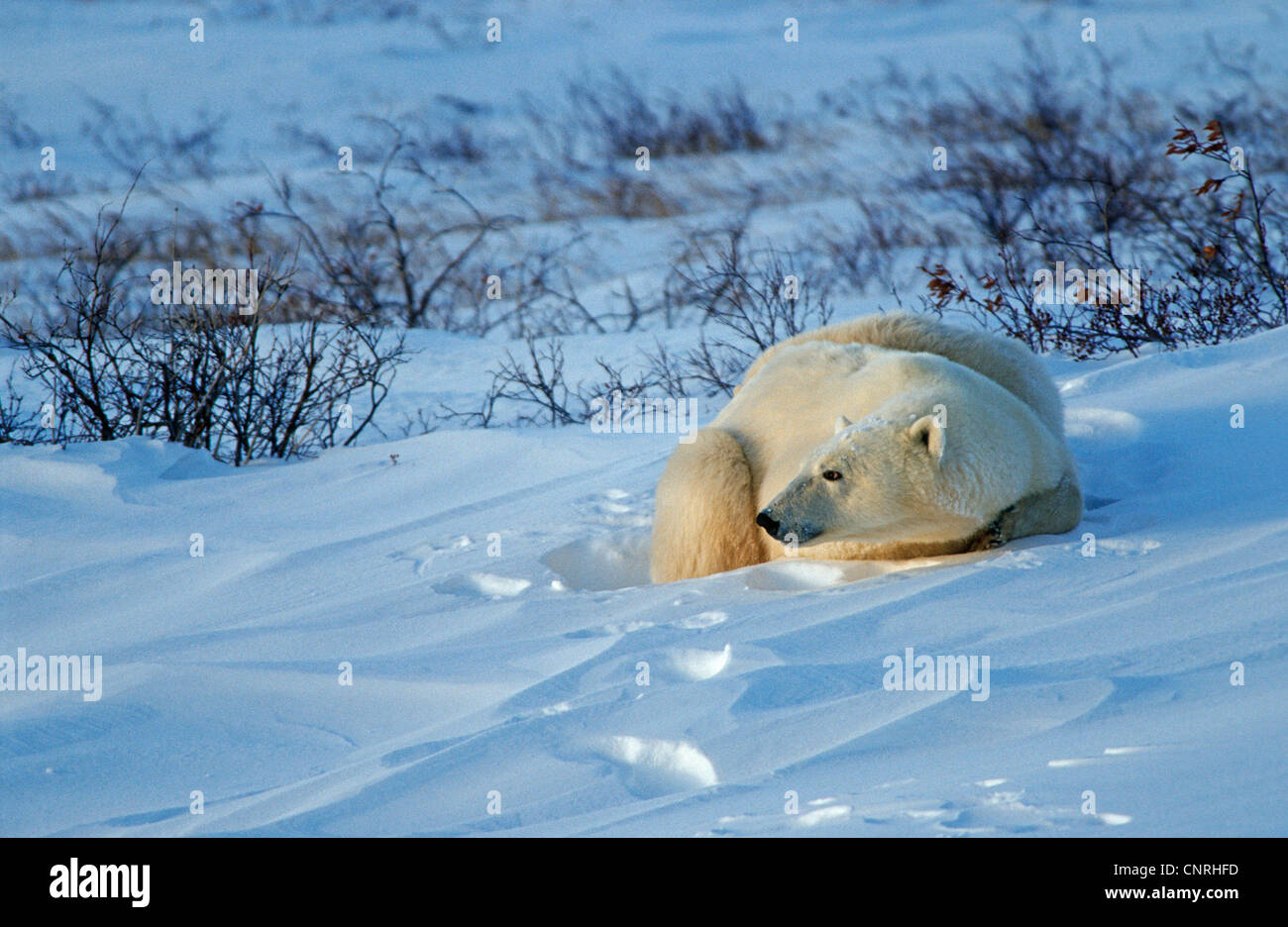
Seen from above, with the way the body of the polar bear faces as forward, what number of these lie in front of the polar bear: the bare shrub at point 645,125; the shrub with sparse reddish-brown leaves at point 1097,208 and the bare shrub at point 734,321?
0

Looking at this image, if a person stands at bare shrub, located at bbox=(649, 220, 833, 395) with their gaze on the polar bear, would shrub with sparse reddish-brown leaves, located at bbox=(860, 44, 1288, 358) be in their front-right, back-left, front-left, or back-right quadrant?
back-left

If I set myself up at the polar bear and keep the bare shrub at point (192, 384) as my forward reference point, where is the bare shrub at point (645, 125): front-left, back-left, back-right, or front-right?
front-right

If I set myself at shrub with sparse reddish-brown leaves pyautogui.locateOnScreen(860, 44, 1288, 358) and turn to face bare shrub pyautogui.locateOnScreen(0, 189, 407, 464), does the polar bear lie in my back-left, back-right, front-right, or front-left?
front-left

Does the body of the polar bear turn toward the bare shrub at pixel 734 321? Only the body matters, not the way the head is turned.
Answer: no

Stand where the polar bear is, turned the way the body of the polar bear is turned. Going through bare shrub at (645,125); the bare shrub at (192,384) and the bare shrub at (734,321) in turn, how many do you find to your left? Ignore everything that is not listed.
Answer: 0

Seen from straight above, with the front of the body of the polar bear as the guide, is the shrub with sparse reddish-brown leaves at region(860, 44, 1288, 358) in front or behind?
behind

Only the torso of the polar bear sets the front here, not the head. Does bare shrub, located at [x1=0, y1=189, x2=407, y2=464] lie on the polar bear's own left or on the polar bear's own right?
on the polar bear's own right

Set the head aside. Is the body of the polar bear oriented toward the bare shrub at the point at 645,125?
no

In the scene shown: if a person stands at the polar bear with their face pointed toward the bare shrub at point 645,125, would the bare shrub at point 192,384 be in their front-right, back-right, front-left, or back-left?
front-left

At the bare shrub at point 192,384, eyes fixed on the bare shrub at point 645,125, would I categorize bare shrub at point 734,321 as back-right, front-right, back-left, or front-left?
front-right
